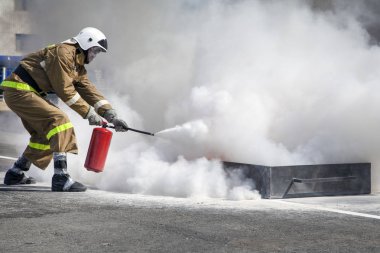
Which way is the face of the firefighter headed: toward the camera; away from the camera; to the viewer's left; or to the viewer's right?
to the viewer's right

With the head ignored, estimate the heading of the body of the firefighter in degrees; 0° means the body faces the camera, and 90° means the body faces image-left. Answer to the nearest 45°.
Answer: approximately 270°
